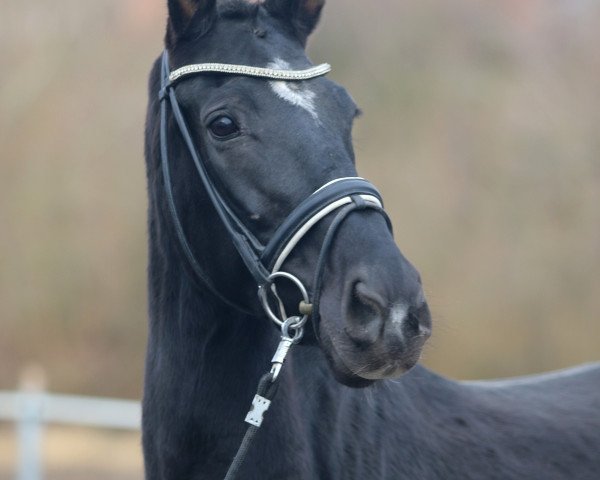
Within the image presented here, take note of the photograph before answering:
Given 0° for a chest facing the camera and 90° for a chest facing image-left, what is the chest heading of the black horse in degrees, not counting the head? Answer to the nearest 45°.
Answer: approximately 45°
